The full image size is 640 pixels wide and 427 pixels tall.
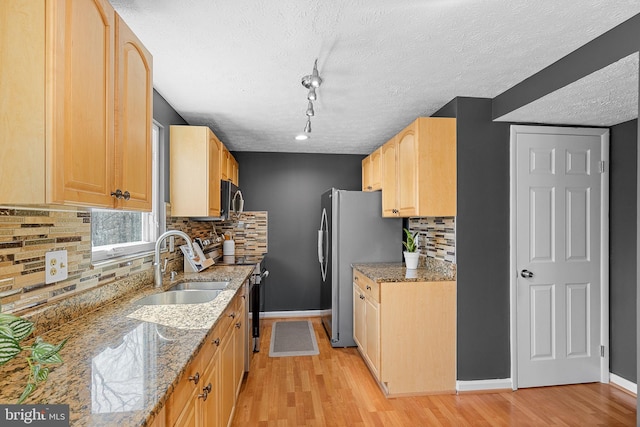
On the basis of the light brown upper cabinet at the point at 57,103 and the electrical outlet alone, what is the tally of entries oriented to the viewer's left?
0

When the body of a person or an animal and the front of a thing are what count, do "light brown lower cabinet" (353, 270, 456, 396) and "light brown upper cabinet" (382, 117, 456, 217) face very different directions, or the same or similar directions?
same or similar directions

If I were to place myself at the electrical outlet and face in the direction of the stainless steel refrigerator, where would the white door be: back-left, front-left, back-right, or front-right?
front-right

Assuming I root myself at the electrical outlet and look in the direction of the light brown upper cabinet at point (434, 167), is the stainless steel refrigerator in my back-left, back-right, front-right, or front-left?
front-left

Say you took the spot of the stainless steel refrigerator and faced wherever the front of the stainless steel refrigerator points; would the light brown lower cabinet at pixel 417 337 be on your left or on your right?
on your left

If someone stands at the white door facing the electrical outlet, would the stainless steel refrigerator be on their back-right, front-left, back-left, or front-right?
front-right
